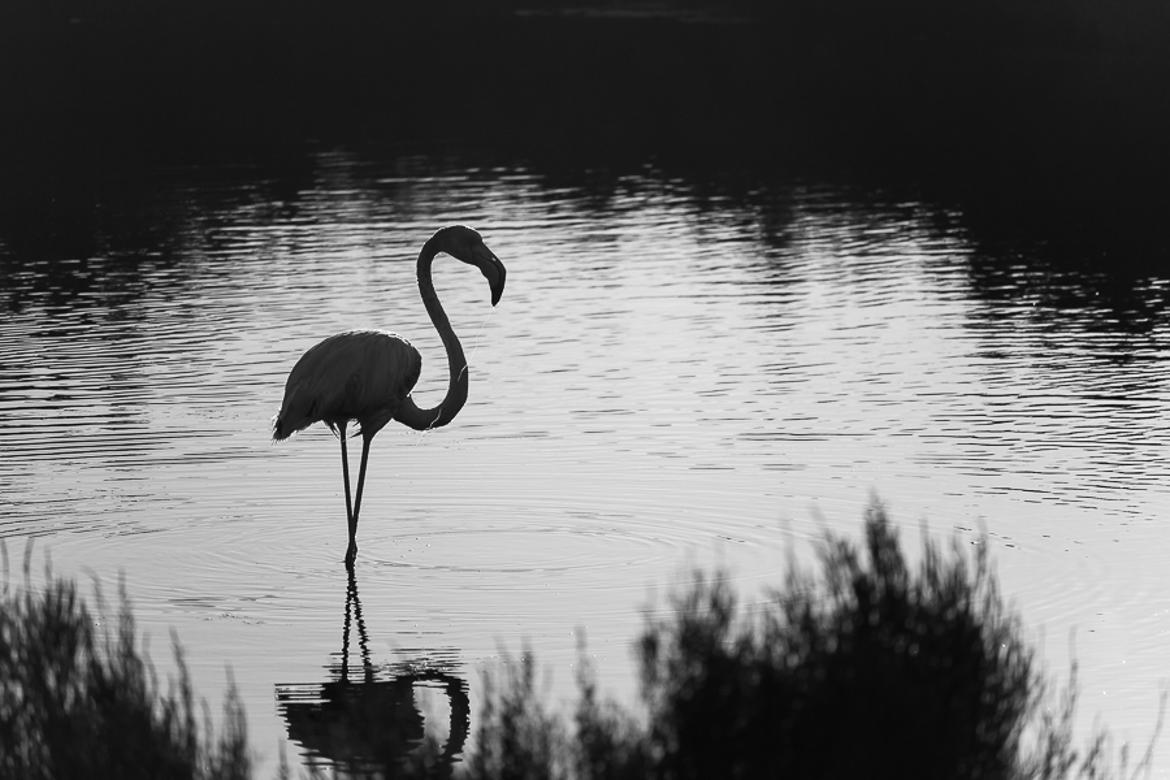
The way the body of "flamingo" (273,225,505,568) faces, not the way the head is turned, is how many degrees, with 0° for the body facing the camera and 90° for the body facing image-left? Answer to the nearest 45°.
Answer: approximately 270°

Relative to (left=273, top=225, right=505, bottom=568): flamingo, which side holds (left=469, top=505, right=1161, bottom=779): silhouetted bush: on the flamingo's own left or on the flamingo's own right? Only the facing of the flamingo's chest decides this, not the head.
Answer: on the flamingo's own right
